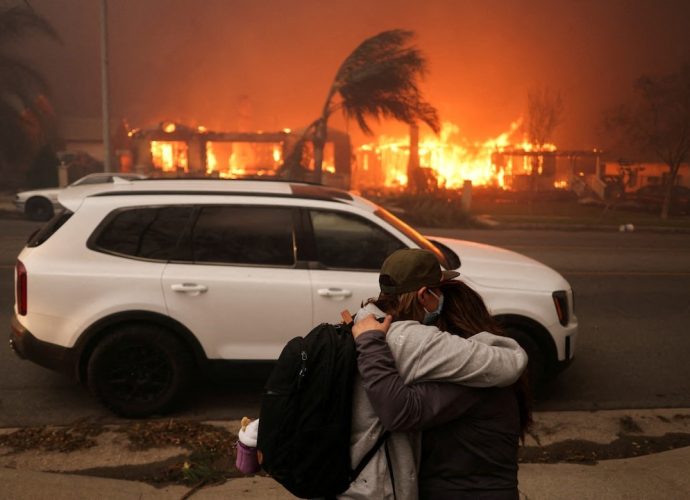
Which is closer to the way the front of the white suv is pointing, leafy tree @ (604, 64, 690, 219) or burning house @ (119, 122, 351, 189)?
the leafy tree

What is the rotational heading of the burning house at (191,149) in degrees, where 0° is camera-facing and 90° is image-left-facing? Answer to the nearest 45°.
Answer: approximately 0°

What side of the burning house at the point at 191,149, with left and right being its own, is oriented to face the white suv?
front

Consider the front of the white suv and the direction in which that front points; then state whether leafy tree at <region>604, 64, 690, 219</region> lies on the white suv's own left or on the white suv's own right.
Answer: on the white suv's own left

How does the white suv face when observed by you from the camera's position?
facing to the right of the viewer

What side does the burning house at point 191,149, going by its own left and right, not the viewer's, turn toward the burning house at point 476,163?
left

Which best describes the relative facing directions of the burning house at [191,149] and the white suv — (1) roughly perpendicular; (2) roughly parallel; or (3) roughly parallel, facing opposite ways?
roughly perpendicular

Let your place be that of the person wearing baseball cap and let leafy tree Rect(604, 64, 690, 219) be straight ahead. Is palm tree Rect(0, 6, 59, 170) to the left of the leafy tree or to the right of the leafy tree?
left

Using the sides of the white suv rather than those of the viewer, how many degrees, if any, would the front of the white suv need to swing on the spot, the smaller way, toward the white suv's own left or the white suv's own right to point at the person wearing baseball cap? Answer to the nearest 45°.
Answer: approximately 90° to the white suv's own right

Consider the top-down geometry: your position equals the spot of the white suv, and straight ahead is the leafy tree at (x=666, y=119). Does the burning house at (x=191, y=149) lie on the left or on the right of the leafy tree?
left

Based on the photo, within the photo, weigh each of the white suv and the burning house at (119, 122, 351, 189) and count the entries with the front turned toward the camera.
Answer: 1

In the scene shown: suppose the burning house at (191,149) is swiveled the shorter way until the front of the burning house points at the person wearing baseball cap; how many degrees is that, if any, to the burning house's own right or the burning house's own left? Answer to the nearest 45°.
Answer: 0° — it already faces them
